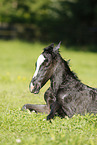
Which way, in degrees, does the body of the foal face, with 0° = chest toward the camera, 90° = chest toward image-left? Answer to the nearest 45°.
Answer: approximately 90°
